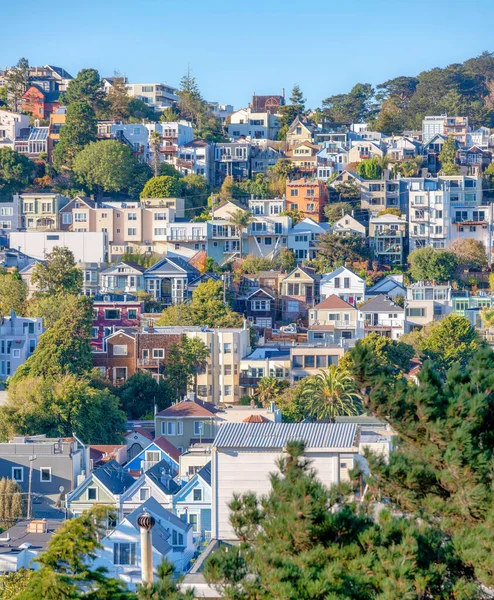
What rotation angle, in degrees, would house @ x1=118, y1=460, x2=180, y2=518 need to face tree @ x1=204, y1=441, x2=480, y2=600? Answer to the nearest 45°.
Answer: approximately 45° to its left

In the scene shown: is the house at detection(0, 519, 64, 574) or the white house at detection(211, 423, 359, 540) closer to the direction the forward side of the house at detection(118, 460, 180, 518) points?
the house

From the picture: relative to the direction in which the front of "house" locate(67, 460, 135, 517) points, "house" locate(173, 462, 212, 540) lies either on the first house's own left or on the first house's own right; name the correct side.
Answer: on the first house's own left

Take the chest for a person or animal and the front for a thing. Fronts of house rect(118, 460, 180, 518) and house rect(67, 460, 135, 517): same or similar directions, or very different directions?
same or similar directions

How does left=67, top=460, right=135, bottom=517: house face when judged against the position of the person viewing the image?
facing the viewer and to the left of the viewer

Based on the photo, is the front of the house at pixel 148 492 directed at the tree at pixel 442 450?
no

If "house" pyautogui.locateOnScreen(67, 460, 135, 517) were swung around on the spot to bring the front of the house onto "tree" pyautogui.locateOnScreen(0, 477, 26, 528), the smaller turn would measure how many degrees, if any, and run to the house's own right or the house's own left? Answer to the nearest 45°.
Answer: approximately 45° to the house's own right

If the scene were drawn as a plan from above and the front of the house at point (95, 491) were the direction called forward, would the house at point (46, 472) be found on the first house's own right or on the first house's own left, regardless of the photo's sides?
on the first house's own right

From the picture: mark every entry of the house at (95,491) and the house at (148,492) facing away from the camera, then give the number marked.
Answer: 0

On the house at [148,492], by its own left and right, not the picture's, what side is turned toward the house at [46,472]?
right
